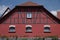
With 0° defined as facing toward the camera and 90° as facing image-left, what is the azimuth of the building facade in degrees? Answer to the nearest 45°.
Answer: approximately 0°
